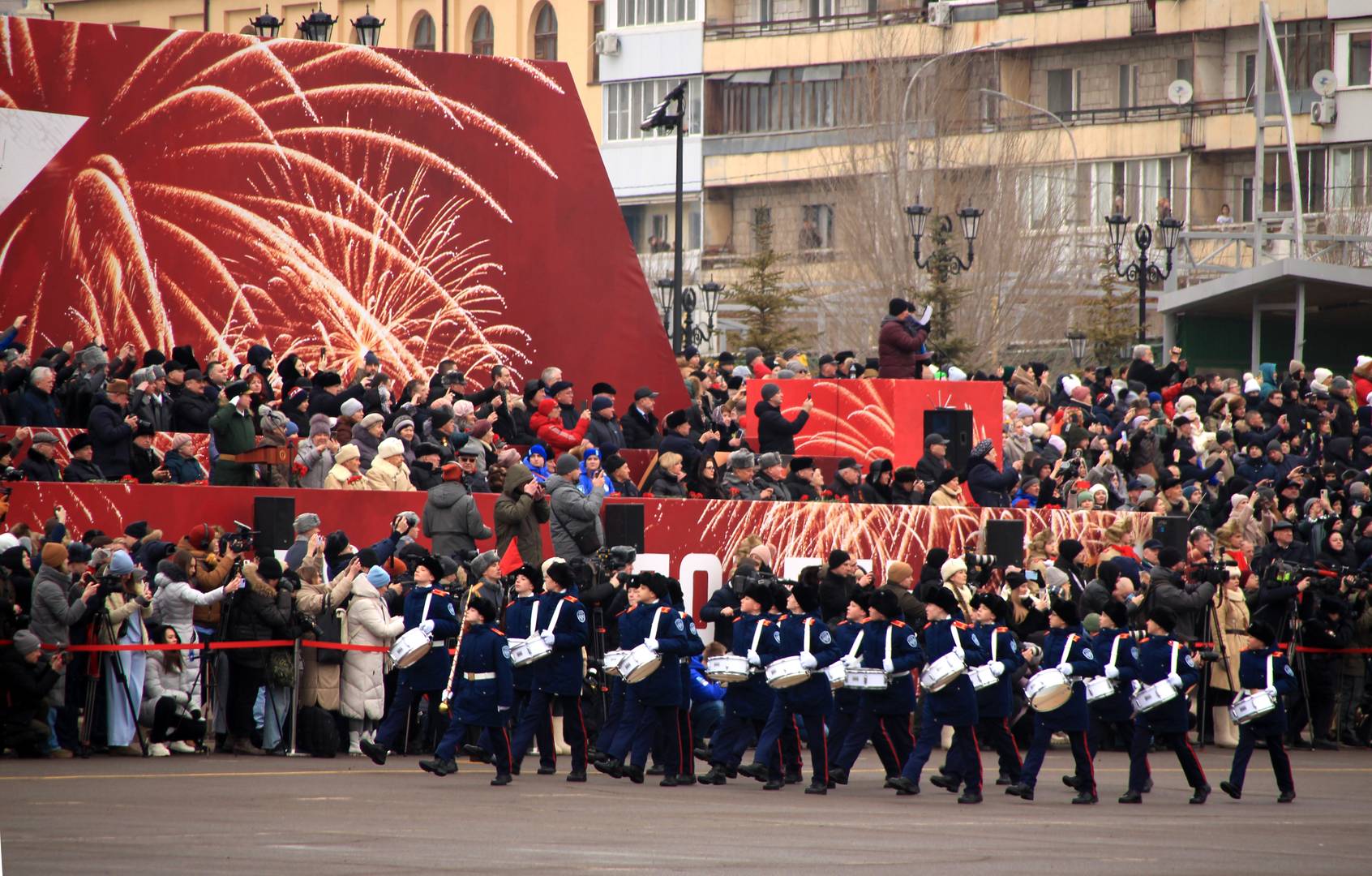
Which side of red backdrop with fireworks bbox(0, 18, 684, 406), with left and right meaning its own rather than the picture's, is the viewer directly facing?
front

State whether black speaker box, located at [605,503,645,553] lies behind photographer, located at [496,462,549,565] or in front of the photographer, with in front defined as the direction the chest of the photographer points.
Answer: in front

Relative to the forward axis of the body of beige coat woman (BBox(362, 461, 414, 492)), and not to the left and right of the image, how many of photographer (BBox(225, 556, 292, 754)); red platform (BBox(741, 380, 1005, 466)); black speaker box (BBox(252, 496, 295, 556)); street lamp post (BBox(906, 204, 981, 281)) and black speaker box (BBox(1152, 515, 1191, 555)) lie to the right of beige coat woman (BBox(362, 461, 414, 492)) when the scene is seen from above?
2

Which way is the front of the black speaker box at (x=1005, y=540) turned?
toward the camera

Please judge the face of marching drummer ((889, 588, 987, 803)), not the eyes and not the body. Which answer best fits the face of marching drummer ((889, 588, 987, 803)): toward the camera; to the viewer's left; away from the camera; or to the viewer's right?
to the viewer's left

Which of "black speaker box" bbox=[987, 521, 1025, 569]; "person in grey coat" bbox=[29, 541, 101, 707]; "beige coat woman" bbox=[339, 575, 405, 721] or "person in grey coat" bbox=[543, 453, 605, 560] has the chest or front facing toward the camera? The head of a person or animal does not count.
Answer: the black speaker box

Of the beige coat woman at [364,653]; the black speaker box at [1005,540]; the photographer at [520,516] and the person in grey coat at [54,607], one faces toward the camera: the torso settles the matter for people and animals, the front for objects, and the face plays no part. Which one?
the black speaker box

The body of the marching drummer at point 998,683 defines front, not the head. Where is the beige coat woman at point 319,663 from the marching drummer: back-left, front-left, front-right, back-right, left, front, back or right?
front-right

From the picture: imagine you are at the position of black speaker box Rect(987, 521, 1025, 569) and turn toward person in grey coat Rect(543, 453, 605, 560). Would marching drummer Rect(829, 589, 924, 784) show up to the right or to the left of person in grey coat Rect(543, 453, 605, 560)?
left

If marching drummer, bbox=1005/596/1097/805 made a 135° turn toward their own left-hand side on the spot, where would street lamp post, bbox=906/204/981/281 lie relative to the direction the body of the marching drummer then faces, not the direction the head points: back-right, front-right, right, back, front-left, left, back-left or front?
left
